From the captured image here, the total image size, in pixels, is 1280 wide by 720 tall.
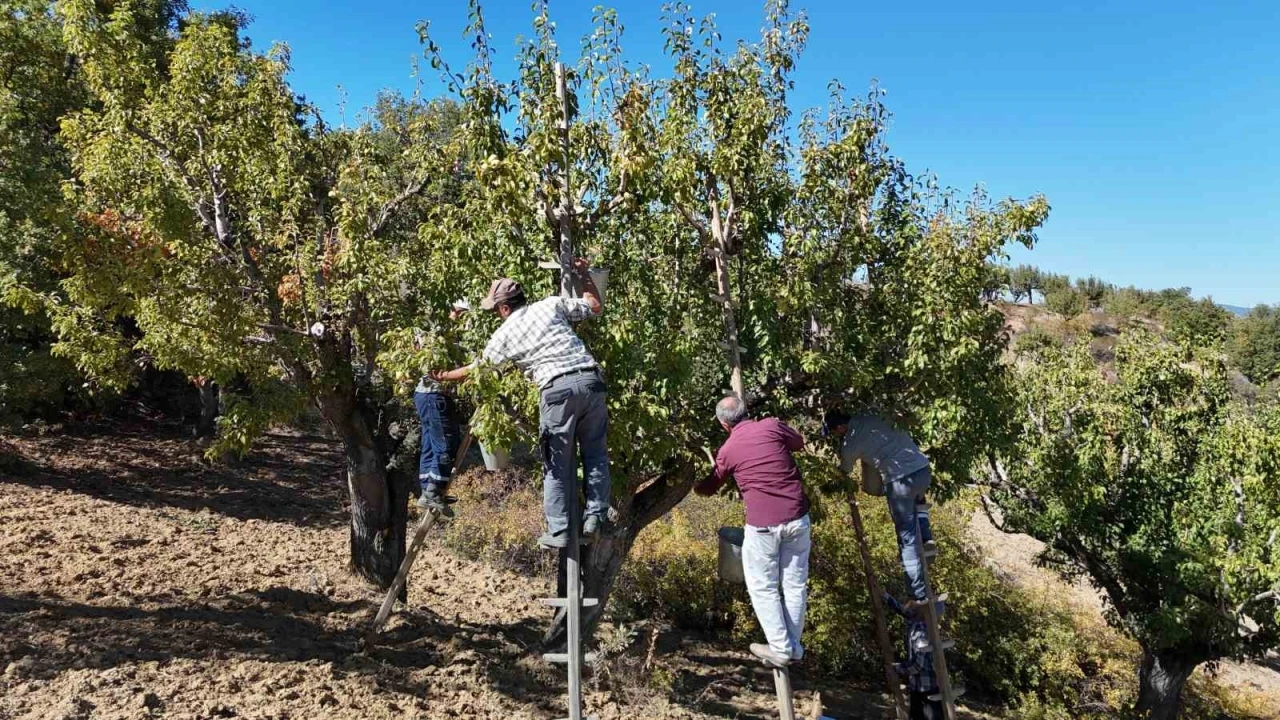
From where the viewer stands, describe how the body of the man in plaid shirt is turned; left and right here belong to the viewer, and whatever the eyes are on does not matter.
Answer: facing away from the viewer and to the left of the viewer

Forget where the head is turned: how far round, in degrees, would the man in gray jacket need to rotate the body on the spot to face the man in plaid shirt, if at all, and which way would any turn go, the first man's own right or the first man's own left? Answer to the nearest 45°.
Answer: approximately 45° to the first man's own left

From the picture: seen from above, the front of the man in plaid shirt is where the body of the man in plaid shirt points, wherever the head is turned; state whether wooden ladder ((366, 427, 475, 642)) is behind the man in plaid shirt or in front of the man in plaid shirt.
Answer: in front

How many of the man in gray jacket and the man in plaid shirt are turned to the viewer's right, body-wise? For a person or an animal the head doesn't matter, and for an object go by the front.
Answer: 0

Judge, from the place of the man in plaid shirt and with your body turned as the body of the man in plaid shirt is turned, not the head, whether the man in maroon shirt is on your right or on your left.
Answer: on your right

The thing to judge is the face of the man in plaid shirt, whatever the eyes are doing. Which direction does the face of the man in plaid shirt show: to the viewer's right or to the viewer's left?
to the viewer's left

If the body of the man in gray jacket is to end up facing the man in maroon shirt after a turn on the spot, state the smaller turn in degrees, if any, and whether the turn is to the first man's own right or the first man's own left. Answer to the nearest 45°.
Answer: approximately 45° to the first man's own left

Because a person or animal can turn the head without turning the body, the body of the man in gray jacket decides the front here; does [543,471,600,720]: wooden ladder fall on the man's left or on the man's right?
on the man's left

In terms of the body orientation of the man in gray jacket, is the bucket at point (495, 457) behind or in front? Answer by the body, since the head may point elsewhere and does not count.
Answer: in front
